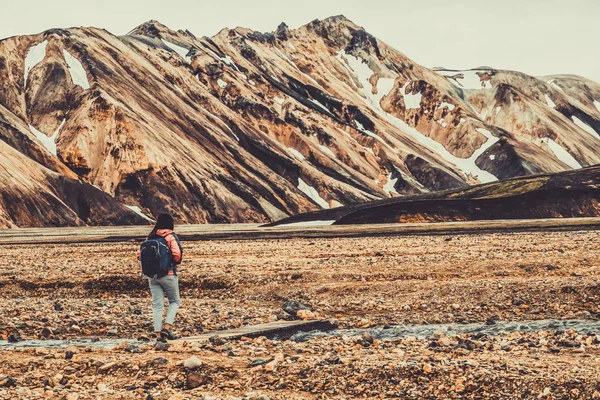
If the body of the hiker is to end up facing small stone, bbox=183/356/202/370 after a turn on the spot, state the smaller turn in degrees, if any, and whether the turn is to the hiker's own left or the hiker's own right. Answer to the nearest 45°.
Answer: approximately 135° to the hiker's own right

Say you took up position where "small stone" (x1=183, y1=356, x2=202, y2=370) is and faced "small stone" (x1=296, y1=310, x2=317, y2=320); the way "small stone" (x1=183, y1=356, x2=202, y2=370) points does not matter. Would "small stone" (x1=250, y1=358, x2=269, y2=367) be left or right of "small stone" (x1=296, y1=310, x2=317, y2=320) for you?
right

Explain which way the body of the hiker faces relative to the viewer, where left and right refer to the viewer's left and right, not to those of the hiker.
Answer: facing away from the viewer and to the right of the viewer

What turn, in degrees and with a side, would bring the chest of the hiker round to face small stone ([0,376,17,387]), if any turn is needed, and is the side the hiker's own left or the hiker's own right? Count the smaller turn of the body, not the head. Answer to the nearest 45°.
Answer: approximately 180°

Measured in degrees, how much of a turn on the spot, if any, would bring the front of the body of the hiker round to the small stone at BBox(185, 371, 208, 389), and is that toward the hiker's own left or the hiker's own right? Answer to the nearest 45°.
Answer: approximately 135° to the hiker's own right

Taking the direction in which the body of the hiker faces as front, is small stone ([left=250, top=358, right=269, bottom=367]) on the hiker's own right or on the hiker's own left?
on the hiker's own right

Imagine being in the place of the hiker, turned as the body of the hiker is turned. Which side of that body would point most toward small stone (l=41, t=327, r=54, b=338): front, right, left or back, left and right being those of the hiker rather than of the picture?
left

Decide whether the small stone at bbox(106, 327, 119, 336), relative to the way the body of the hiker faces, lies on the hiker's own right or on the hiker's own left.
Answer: on the hiker's own left

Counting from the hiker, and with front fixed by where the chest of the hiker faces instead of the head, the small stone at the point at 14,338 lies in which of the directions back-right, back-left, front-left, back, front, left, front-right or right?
left
